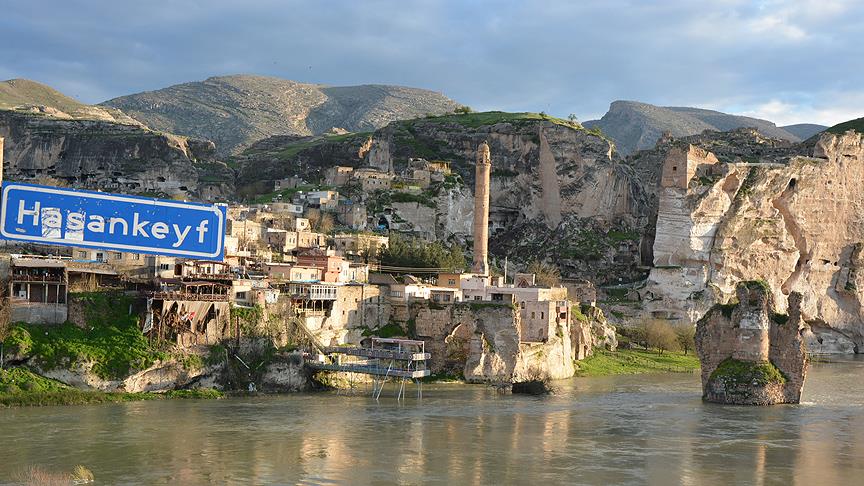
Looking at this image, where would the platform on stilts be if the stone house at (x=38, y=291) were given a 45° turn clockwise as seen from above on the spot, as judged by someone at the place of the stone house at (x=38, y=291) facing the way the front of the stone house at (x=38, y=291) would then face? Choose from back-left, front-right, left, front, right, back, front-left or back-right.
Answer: back-left

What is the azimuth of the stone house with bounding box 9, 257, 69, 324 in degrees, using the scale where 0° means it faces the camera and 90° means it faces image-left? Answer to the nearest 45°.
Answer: approximately 0°

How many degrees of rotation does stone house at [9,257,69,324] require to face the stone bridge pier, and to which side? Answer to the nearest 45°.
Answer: approximately 90° to its left
